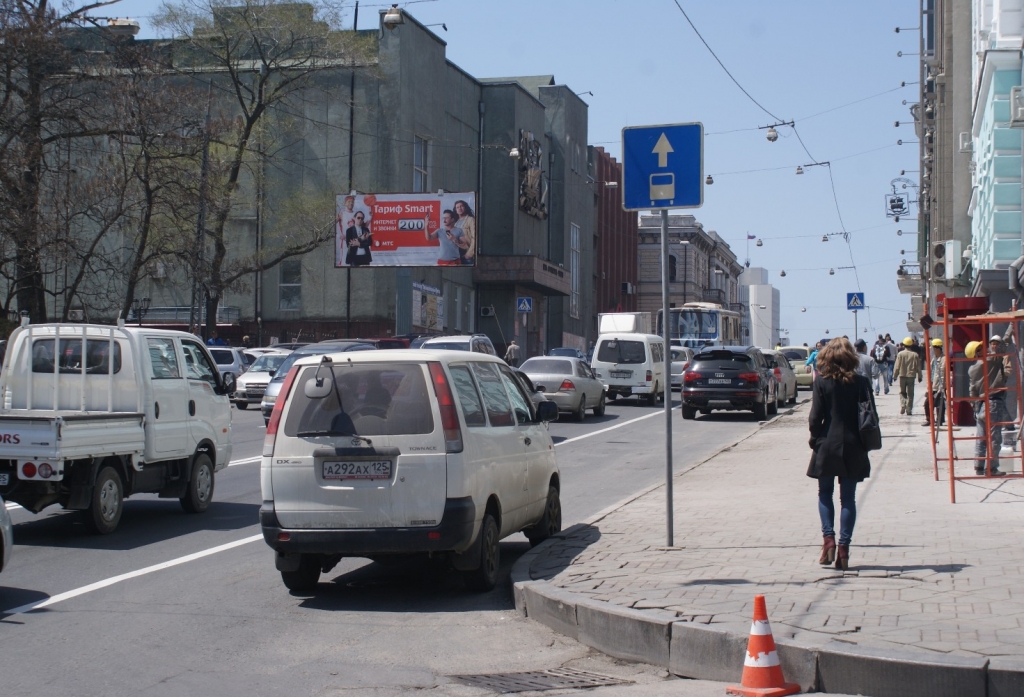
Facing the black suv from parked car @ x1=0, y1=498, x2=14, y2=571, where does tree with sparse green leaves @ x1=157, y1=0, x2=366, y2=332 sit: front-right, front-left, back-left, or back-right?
front-left

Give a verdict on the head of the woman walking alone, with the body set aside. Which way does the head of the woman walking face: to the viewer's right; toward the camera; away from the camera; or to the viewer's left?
away from the camera

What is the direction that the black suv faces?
away from the camera

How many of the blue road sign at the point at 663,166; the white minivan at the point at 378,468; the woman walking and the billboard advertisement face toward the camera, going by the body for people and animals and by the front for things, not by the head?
2

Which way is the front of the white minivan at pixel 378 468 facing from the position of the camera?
facing away from the viewer and to the right of the viewer

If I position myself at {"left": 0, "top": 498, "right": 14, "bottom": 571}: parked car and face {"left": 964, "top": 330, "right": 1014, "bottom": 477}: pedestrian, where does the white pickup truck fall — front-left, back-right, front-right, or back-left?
front-left

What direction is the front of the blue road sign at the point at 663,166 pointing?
toward the camera

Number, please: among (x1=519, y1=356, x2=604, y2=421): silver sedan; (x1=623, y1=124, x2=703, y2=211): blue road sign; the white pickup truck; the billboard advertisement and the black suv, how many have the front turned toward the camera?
2

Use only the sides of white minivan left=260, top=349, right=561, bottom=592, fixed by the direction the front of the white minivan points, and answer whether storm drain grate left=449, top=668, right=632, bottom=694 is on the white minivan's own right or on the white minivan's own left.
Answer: on the white minivan's own right

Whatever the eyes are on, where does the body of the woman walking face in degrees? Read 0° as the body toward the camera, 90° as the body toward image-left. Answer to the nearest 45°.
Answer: approximately 180°

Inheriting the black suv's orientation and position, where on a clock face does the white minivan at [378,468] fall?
The white minivan is roughly at 6 o'clock from the black suv.

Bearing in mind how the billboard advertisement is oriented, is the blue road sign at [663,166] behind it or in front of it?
in front

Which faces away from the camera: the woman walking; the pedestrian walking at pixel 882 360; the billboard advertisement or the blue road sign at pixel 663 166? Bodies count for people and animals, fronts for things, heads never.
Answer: the woman walking

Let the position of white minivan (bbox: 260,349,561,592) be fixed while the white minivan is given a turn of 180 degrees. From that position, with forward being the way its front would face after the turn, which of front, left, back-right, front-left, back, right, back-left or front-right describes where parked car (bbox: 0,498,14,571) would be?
front-right

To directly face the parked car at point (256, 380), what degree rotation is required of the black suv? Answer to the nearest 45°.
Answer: approximately 90° to its left
